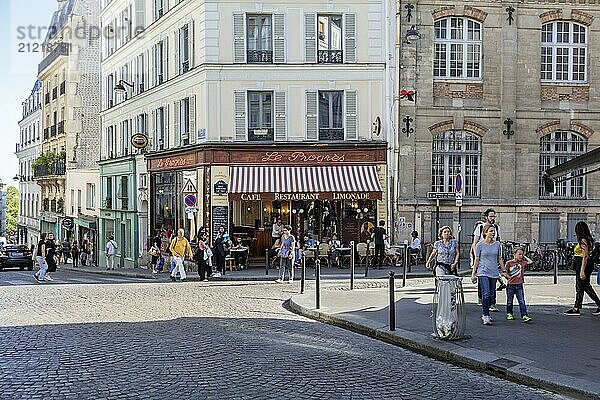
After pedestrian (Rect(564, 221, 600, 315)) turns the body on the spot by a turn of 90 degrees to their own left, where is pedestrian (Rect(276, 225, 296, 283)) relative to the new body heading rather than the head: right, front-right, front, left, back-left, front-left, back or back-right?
back-right

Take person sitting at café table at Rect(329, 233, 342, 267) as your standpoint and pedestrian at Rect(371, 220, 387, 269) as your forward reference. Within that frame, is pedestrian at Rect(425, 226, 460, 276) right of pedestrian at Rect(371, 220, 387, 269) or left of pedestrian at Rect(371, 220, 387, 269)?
right

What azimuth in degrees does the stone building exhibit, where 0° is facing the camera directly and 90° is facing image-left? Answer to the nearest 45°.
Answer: approximately 0°

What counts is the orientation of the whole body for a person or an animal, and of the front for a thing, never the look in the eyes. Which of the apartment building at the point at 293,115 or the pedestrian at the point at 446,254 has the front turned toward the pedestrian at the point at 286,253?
the apartment building

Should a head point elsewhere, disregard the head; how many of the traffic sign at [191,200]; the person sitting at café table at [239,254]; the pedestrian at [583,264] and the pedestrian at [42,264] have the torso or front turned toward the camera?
2

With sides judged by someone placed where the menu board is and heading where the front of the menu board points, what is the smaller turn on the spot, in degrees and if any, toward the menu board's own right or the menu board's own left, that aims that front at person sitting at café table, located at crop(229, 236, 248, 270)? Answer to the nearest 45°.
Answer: approximately 45° to the menu board's own left

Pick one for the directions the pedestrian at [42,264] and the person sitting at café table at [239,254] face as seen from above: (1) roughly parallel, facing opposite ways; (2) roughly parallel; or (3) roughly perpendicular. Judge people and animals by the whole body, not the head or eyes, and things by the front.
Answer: roughly perpendicular
